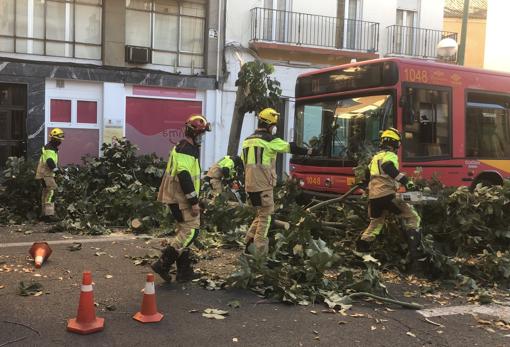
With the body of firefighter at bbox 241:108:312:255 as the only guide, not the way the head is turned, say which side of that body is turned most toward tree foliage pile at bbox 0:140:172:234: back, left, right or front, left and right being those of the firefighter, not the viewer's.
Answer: left

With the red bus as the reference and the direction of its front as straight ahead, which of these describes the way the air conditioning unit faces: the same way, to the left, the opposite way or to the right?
to the left

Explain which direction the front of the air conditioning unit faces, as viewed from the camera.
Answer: facing the viewer

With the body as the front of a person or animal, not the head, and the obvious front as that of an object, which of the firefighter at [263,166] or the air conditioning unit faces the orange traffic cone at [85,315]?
the air conditioning unit

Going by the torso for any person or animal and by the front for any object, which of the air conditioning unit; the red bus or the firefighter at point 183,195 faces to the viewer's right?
the firefighter

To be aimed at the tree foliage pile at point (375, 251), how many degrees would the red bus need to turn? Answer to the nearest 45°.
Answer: approximately 45° to its left

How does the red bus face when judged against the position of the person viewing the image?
facing the viewer and to the left of the viewer

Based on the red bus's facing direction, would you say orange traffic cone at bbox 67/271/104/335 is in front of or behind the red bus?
in front

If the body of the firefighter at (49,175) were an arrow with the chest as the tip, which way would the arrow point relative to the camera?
to the viewer's right

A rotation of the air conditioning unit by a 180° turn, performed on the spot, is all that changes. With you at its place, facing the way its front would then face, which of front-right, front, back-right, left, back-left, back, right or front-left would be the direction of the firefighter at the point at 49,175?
back

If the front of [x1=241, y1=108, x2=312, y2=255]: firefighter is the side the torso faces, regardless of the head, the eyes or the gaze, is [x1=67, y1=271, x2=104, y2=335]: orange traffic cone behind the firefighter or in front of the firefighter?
behind
